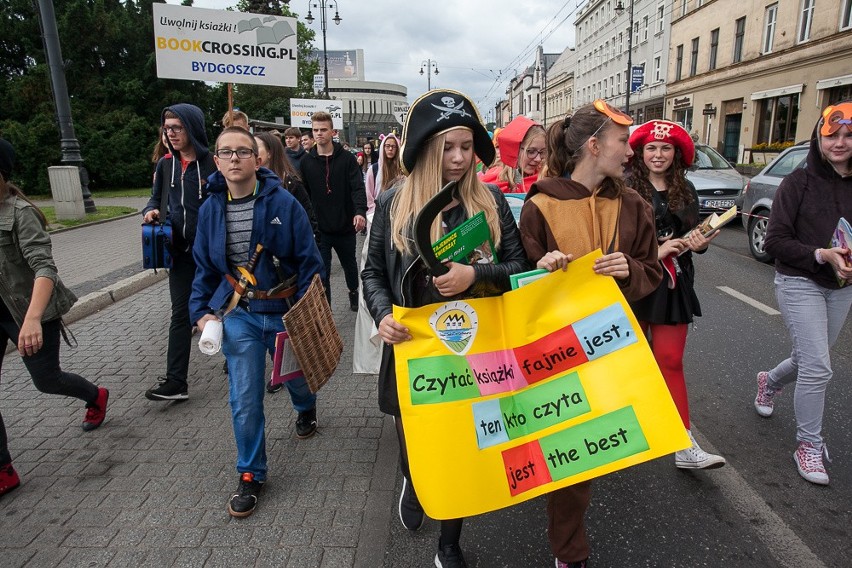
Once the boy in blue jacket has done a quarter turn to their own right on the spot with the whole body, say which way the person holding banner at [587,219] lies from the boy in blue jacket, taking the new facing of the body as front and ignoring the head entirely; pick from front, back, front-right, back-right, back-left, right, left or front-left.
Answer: back-left

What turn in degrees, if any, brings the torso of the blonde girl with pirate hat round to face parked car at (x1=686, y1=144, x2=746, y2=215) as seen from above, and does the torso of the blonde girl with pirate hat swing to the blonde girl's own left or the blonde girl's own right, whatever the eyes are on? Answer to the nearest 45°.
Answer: approximately 135° to the blonde girl's own left

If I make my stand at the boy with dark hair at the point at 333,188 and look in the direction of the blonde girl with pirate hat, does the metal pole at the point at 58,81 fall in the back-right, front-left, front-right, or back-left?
back-right

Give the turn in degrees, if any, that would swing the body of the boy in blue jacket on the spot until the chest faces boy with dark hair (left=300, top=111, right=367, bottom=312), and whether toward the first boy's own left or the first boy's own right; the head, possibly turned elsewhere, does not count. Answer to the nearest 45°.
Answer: approximately 180°

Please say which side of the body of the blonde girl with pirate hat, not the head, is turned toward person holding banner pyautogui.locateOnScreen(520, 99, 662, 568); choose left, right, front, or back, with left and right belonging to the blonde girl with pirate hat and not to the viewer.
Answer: left

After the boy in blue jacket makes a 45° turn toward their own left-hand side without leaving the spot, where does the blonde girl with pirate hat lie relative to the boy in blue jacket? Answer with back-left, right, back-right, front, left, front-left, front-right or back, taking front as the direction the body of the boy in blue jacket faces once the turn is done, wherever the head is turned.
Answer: front

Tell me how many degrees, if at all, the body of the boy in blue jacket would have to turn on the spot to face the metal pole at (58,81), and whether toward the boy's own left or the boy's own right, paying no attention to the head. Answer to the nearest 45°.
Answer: approximately 180°

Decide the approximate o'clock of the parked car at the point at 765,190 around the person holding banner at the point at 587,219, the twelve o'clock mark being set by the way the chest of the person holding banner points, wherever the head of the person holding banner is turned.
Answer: The parked car is roughly at 8 o'clock from the person holding banner.

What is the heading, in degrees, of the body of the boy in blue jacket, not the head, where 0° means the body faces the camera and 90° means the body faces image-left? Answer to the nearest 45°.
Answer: approximately 0°

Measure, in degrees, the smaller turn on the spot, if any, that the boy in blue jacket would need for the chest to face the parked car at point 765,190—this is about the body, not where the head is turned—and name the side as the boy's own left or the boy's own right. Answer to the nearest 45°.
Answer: approximately 135° to the boy's own left

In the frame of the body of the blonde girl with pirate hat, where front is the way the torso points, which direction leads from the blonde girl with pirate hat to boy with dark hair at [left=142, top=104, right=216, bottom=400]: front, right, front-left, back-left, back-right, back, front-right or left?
back-right

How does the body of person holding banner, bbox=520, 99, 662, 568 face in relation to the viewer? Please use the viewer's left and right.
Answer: facing the viewer and to the right of the viewer

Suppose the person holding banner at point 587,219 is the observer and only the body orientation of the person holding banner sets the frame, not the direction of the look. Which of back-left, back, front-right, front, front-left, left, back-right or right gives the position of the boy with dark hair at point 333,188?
back
